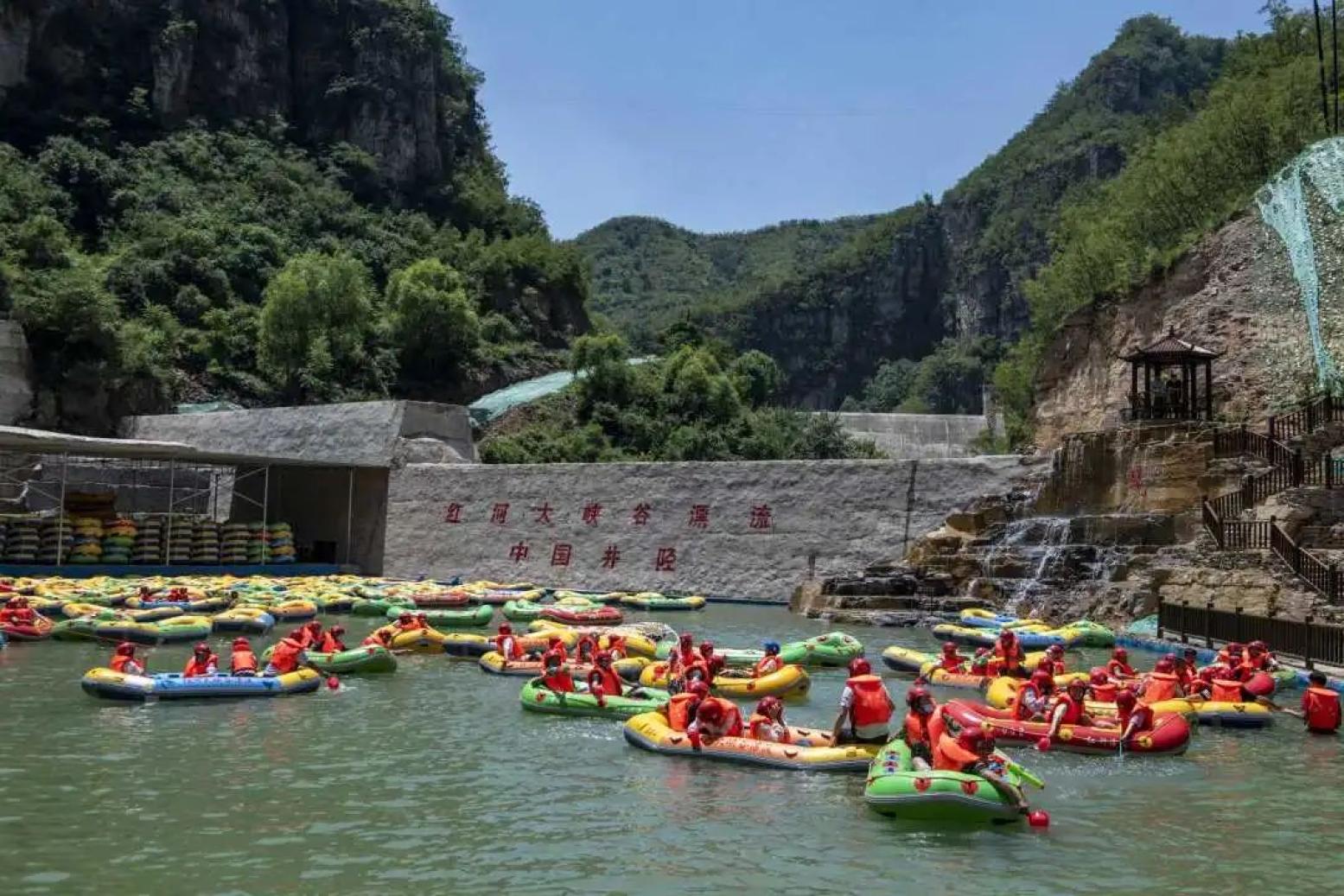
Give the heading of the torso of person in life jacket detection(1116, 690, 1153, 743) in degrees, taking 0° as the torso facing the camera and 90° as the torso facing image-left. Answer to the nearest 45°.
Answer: approximately 45°

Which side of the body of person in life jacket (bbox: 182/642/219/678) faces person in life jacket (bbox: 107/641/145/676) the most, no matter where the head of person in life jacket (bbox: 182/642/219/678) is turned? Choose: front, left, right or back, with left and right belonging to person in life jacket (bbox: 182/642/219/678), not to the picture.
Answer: right

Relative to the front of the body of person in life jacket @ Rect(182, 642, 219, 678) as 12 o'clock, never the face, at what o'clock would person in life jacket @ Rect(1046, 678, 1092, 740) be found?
person in life jacket @ Rect(1046, 678, 1092, 740) is roughly at 10 o'clock from person in life jacket @ Rect(182, 642, 219, 678).

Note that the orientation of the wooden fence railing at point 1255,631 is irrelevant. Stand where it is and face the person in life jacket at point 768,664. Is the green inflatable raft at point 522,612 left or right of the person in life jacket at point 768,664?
right

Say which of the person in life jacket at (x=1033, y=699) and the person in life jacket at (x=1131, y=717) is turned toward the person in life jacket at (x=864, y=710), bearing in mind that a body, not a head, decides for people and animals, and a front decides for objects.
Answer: the person in life jacket at (x=1131, y=717)

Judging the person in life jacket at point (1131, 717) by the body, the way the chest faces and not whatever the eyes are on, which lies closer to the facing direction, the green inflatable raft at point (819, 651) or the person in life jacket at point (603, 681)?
the person in life jacket

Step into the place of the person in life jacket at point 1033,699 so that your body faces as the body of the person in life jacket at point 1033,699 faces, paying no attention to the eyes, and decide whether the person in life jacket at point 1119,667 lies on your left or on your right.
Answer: on your left

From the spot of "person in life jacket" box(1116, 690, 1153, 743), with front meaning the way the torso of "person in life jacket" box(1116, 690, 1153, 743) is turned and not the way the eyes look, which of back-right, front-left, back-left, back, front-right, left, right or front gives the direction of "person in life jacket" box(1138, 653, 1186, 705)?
back-right

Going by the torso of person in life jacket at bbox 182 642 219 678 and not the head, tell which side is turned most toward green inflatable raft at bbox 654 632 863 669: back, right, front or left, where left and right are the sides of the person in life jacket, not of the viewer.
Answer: left
